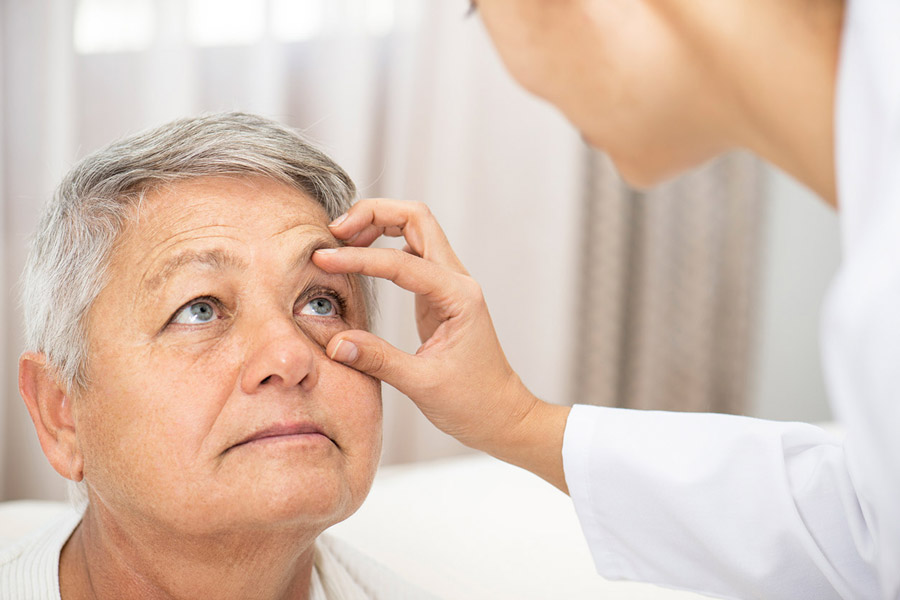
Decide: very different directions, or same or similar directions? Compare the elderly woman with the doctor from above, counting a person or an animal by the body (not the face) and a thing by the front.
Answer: very different directions

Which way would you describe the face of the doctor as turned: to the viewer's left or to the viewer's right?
to the viewer's left

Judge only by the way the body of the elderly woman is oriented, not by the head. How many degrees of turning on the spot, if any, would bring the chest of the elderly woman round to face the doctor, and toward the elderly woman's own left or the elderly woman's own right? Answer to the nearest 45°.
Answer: approximately 45° to the elderly woman's own left

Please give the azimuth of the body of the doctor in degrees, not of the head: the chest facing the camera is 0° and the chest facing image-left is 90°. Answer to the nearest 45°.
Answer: approximately 90°

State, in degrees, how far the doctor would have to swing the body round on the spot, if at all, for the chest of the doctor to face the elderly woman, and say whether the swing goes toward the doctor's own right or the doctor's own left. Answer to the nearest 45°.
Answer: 0° — they already face them

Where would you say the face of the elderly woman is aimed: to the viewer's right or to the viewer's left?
to the viewer's right

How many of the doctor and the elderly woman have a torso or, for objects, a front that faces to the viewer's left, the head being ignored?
1

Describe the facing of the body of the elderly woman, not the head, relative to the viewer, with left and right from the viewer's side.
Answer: facing the viewer and to the right of the viewer

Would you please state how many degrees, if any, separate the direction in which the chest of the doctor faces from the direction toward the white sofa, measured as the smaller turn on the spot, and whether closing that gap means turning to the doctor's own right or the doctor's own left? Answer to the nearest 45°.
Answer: approximately 45° to the doctor's own right
